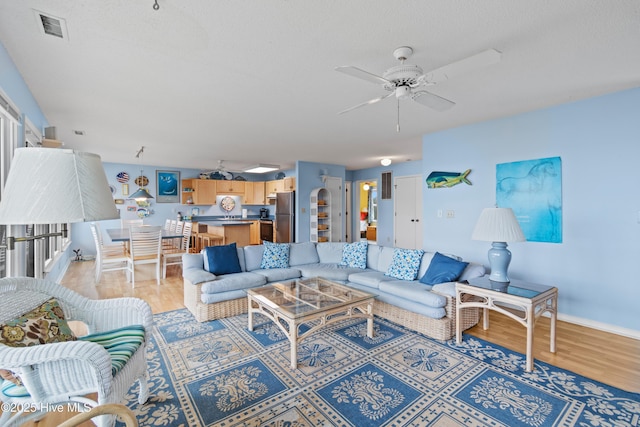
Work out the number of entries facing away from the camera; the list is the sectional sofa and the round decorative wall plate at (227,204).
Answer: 0

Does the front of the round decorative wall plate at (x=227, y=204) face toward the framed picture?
no

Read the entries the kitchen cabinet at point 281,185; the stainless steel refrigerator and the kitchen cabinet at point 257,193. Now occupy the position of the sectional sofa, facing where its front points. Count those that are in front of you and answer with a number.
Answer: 0

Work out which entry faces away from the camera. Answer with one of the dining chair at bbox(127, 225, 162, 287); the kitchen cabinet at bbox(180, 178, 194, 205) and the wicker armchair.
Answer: the dining chair

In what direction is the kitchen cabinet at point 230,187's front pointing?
toward the camera

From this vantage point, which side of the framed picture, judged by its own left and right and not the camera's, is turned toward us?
front

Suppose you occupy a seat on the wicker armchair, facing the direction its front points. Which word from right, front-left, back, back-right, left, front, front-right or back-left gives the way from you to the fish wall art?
front-left

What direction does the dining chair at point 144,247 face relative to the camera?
away from the camera

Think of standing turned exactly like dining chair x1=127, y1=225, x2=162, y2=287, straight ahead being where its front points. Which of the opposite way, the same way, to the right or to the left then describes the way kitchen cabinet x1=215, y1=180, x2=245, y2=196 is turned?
the opposite way

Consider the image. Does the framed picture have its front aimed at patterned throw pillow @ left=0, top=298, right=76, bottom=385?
yes

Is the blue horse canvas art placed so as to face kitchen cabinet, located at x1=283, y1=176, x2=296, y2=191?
no

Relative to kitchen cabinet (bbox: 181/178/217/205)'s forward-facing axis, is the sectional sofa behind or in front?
in front

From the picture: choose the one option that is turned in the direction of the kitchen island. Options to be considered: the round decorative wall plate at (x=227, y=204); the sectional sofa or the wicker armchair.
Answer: the round decorative wall plate

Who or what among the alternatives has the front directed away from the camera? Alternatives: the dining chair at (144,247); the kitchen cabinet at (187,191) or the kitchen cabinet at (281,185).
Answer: the dining chair

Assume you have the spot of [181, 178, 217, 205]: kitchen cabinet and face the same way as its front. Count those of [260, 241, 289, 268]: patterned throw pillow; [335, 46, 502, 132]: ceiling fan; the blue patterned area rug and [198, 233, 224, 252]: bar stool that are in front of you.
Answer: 4

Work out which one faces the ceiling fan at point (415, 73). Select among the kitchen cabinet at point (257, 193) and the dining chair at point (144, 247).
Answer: the kitchen cabinet

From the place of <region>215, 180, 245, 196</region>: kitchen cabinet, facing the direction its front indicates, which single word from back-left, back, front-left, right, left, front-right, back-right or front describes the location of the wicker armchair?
front

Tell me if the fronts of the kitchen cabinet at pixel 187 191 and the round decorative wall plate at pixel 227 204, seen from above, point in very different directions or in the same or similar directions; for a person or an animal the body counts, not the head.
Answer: same or similar directions

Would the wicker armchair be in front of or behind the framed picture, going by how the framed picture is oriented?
in front

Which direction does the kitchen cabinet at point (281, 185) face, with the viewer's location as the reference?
facing the viewer and to the left of the viewer

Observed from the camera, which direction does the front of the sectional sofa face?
facing the viewer

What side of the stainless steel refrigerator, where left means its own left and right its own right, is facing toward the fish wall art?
left
